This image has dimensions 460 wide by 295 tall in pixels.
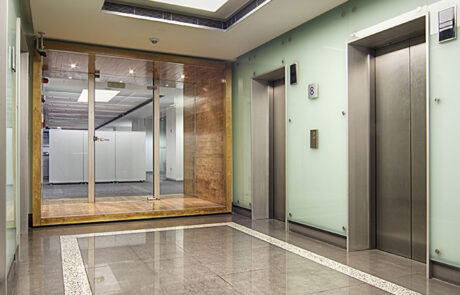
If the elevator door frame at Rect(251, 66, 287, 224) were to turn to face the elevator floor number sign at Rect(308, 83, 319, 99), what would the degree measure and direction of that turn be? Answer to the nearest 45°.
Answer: approximately 90° to its left

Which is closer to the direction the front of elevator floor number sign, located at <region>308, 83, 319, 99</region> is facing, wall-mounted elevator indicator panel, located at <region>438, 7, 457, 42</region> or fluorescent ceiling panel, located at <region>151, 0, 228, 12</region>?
the fluorescent ceiling panel

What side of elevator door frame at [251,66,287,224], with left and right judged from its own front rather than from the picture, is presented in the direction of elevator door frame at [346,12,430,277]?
left

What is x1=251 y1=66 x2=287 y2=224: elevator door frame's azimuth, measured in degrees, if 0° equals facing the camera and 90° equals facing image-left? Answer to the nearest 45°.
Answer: approximately 45°

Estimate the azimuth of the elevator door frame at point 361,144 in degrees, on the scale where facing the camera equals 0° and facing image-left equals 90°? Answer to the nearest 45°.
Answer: approximately 45°

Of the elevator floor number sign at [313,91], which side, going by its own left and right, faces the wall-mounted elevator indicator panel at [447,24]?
left

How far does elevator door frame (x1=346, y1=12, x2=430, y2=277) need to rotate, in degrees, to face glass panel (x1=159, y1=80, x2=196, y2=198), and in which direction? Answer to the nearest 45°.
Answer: approximately 90° to its right

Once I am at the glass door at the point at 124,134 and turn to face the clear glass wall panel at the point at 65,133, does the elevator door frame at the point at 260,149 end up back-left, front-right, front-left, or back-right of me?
back-left
